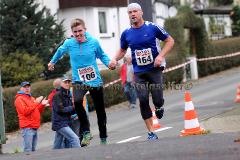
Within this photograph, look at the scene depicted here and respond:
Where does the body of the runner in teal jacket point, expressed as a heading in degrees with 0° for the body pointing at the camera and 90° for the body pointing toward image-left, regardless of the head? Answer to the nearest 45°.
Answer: approximately 0°

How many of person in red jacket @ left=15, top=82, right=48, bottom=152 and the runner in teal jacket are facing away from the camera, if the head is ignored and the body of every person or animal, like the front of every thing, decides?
0

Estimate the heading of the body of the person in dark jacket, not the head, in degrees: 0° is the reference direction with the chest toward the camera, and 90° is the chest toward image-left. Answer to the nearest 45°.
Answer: approximately 315°

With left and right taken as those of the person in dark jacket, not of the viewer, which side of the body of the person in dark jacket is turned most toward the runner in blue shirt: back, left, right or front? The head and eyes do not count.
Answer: front

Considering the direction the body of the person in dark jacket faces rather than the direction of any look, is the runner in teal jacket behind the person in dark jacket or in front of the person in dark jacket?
in front

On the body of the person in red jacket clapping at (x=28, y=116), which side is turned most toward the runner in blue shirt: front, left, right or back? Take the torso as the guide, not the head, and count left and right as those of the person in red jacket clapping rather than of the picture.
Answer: front

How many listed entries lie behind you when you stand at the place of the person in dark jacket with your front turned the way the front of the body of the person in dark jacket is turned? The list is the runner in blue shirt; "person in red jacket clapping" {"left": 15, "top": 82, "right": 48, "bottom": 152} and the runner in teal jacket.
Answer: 1
